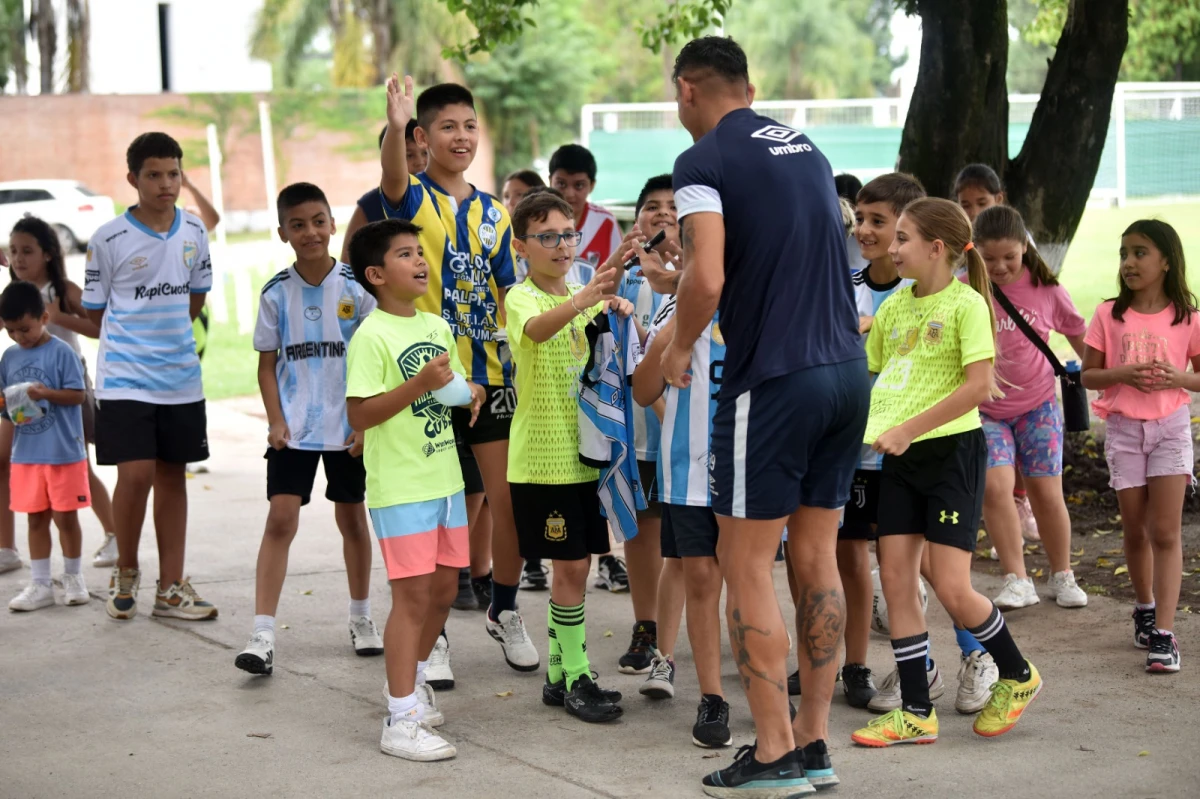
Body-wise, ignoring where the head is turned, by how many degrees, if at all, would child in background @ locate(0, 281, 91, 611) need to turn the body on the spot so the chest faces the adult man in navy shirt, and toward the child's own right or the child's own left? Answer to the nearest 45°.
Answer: approximately 90° to the child's own left

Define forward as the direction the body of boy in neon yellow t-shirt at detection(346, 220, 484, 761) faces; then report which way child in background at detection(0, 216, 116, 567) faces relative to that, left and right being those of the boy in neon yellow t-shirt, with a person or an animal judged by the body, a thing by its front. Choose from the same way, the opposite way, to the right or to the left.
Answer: to the right

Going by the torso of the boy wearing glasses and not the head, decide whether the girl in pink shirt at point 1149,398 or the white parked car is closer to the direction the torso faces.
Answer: the girl in pink shirt

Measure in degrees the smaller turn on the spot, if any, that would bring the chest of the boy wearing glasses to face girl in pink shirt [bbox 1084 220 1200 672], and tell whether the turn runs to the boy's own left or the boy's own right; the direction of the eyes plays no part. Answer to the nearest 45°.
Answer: approximately 45° to the boy's own left

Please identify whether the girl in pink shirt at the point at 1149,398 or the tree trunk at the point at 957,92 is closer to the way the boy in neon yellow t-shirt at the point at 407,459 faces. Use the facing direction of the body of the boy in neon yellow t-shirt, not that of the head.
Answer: the girl in pink shirt

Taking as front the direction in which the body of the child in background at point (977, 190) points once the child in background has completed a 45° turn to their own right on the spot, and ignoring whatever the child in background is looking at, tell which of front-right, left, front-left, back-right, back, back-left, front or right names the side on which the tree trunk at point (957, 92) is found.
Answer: right

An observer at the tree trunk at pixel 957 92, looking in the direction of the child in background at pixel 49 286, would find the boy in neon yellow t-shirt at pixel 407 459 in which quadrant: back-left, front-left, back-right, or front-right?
front-left

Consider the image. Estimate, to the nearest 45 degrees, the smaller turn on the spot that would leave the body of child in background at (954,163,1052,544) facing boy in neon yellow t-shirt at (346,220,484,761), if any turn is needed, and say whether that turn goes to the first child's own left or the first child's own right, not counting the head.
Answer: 0° — they already face them

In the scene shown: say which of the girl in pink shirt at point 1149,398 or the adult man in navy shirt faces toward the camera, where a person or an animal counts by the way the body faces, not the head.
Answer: the girl in pink shirt

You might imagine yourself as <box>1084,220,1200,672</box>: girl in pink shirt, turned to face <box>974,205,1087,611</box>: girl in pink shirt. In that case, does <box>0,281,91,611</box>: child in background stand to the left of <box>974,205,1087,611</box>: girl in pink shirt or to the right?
left

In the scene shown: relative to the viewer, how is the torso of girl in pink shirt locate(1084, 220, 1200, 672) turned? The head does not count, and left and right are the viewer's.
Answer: facing the viewer

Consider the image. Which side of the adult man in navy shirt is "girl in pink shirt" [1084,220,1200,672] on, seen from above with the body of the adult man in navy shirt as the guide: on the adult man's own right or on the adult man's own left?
on the adult man's own right

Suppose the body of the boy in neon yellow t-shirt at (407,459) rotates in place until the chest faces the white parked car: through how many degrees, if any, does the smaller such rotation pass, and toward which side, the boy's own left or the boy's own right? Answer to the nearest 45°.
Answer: approximately 135° to the boy's own left

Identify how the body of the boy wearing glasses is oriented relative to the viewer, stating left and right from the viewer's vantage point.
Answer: facing the viewer and to the right of the viewer

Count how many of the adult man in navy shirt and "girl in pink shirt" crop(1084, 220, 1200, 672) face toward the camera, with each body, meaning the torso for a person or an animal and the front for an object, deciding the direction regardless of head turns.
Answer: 1
